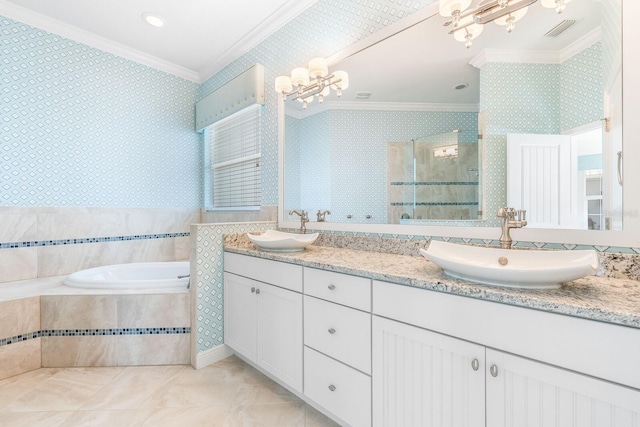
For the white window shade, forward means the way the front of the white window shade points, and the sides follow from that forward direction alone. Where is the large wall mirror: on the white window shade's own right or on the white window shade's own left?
on the white window shade's own left

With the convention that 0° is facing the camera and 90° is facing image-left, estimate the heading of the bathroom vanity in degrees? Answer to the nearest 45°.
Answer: approximately 45°

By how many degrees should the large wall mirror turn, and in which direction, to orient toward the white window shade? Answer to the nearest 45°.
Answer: approximately 45° to its right

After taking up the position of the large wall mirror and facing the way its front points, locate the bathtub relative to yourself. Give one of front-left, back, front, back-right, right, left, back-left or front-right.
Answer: front-right

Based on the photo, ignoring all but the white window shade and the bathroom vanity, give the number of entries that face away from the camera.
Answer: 0

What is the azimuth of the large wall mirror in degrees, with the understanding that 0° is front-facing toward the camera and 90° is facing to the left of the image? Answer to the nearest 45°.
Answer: approximately 45°

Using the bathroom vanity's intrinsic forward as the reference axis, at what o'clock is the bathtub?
The bathtub is roughly at 2 o'clock from the bathroom vanity.
